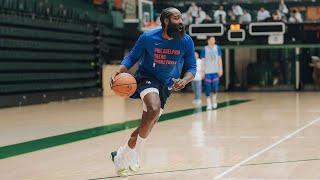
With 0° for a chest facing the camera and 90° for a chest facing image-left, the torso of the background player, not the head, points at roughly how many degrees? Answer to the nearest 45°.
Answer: approximately 0°

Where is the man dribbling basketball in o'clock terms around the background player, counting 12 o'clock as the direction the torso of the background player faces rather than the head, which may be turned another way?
The man dribbling basketball is roughly at 12 o'clock from the background player.

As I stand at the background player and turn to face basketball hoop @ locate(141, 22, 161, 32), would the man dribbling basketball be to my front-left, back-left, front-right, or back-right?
back-left

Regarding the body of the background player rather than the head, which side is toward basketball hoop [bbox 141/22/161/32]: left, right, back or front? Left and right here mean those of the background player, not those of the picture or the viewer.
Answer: back

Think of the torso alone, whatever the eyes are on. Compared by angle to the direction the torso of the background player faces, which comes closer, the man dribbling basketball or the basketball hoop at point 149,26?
the man dribbling basketball

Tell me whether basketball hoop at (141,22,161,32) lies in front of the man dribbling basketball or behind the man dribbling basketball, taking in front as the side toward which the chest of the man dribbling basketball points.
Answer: behind
